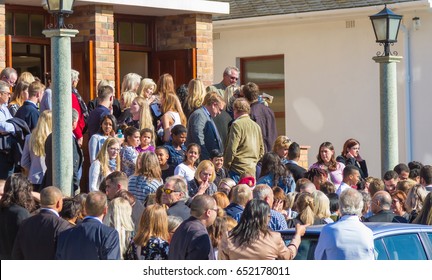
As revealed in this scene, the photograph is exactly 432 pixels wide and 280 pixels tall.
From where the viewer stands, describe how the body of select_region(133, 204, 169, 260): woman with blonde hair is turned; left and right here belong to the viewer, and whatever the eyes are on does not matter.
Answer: facing away from the viewer

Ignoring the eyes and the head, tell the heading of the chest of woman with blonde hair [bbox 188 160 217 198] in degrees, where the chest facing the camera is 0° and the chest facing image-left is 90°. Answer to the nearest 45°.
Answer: approximately 315°

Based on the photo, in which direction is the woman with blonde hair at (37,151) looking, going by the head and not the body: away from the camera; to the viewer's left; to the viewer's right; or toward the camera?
away from the camera

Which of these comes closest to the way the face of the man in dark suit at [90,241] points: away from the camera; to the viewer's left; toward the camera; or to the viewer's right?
away from the camera

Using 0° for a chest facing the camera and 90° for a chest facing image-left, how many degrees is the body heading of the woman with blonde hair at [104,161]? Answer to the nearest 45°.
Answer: approximately 315°

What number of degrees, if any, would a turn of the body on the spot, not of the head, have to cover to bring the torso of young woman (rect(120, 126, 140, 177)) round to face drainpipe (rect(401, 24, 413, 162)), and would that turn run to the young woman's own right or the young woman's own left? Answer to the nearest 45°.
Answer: approximately 45° to the young woman's own left

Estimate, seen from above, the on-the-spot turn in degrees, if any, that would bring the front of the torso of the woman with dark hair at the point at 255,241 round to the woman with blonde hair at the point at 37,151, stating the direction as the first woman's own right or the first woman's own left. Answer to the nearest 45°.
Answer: approximately 90° to the first woman's own left

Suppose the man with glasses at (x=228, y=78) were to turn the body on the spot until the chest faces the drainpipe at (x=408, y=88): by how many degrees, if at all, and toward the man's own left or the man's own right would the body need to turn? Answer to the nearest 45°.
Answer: approximately 90° to the man's own left

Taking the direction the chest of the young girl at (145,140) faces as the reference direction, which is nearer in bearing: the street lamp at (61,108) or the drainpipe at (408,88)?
the street lamp

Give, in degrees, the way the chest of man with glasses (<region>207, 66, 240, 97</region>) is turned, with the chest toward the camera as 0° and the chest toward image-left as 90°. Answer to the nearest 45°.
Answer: approximately 315°

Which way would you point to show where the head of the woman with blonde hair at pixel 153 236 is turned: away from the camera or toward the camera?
away from the camera
